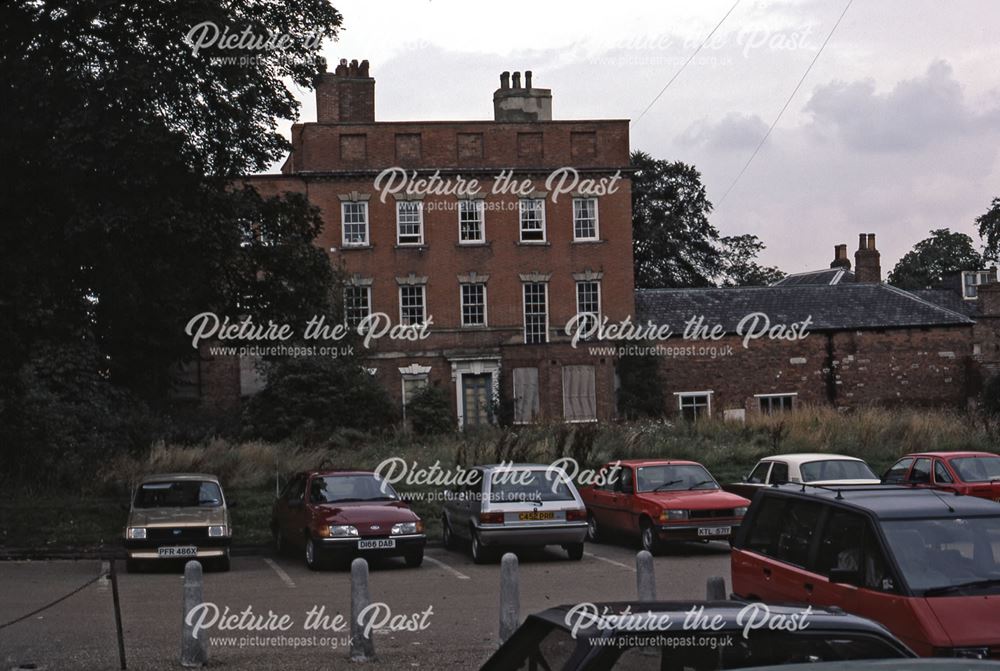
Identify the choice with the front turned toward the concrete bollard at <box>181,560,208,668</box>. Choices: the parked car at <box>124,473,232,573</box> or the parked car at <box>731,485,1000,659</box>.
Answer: the parked car at <box>124,473,232,573</box>

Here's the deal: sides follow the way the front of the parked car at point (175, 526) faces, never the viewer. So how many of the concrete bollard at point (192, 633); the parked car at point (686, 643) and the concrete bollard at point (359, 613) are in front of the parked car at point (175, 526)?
3

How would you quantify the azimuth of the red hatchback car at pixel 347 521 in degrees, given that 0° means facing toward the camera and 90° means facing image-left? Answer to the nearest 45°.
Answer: approximately 315°

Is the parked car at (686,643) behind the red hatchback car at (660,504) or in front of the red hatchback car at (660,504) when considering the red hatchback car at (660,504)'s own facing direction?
in front

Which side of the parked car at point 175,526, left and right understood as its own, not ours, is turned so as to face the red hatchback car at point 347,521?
left

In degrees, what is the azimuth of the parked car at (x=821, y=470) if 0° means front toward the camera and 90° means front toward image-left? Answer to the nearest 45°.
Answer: approximately 135°

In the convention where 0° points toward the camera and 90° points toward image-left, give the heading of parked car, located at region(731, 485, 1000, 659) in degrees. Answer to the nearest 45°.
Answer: approximately 315°

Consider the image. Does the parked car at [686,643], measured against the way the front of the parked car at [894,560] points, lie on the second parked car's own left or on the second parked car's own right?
on the second parked car's own right

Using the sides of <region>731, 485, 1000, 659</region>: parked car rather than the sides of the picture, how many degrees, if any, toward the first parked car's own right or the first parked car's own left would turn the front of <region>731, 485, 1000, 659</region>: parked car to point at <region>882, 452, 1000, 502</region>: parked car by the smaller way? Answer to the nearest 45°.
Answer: approximately 135° to the first parked car's own left

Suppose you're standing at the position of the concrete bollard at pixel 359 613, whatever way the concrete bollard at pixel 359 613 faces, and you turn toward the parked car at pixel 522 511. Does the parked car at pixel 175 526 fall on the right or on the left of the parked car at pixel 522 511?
left

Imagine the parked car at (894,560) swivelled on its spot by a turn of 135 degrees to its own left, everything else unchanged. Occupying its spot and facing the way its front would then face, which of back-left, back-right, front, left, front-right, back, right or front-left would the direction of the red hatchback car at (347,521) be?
front-left

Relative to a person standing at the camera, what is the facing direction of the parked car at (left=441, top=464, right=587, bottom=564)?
facing away from the viewer and to the left of the viewer
